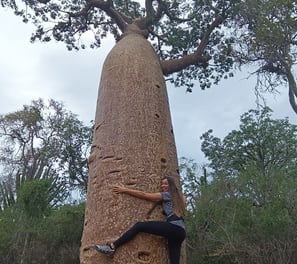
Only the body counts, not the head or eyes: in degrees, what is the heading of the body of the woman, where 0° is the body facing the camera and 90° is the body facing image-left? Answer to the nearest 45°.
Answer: approximately 90°
